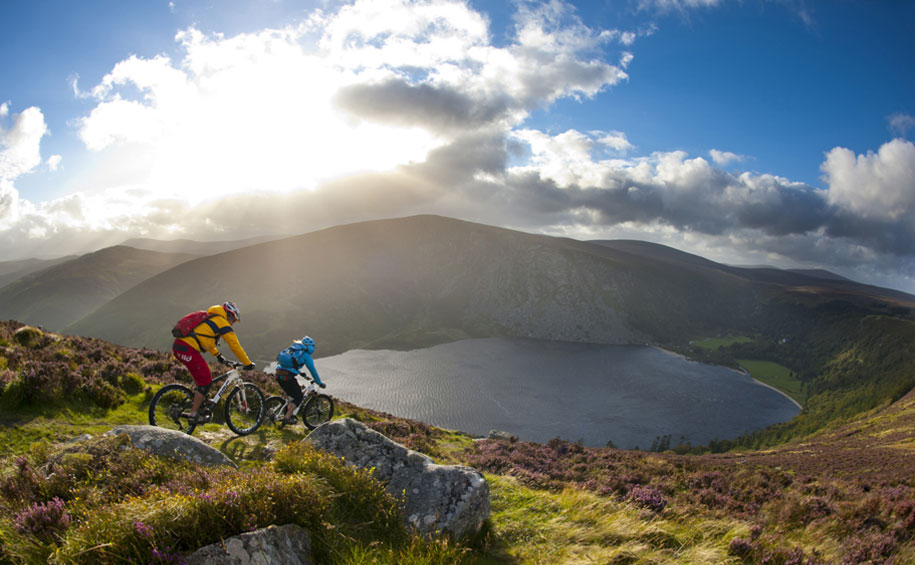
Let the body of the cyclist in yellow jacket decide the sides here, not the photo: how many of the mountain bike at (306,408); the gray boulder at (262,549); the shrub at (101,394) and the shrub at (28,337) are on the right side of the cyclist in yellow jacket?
1

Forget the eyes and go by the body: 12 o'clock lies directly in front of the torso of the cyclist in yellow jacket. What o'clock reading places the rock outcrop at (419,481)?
The rock outcrop is roughly at 2 o'clock from the cyclist in yellow jacket.

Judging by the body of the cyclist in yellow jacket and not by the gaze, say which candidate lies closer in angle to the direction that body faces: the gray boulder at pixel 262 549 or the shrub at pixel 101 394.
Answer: the gray boulder

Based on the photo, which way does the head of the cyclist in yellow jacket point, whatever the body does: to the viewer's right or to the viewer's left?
to the viewer's right

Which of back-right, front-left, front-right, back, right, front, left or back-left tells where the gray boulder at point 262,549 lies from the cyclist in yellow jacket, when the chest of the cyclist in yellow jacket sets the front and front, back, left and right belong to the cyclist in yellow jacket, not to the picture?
right

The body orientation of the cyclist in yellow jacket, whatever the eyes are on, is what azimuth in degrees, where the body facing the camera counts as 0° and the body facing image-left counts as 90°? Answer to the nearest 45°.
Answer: approximately 270°

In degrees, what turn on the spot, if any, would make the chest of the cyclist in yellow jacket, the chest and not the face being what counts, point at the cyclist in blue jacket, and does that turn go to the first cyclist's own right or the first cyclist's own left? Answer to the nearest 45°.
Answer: approximately 45° to the first cyclist's own left
